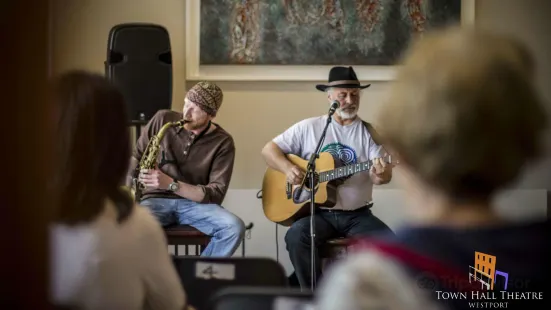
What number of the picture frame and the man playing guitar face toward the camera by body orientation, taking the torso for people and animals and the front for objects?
2

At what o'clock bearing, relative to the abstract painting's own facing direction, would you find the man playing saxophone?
The man playing saxophone is roughly at 1 o'clock from the abstract painting.

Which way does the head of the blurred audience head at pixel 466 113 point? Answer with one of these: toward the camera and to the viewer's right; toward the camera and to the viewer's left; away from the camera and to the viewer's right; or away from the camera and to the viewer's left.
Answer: away from the camera and to the viewer's left

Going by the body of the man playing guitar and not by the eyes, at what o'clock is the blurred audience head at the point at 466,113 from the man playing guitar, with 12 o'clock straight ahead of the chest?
The blurred audience head is roughly at 12 o'clock from the man playing guitar.

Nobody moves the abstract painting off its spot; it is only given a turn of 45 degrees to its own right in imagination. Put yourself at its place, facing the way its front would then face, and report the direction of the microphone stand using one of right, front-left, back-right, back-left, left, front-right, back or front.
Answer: front-left

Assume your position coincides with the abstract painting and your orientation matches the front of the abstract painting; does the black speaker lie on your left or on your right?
on your right

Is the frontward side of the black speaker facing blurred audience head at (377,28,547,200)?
yes

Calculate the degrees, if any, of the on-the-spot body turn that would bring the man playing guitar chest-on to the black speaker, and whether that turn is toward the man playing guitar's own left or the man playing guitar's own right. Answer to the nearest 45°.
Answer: approximately 90° to the man playing guitar's own right

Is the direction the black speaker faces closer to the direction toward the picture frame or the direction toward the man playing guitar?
the man playing guitar

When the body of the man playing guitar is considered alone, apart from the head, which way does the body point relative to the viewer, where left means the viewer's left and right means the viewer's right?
facing the viewer

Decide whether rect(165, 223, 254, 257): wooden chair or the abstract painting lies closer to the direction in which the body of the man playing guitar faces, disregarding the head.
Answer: the wooden chair

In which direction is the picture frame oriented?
toward the camera

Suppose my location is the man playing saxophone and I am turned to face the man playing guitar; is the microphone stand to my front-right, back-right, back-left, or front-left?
front-right
